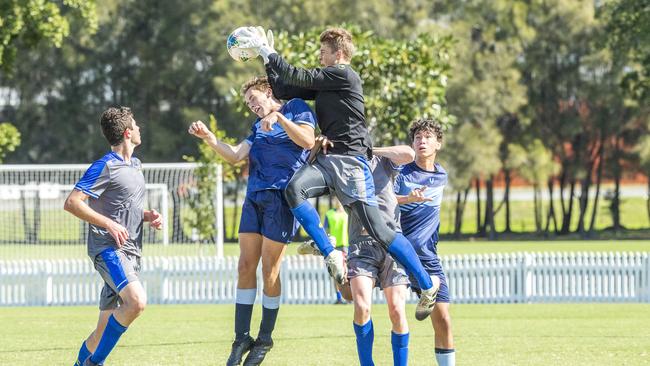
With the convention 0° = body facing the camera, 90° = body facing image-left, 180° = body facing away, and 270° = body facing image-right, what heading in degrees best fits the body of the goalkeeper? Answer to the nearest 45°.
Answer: approximately 90°

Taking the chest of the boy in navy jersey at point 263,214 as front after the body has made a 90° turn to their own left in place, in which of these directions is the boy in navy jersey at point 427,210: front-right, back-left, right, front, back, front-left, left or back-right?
front-left

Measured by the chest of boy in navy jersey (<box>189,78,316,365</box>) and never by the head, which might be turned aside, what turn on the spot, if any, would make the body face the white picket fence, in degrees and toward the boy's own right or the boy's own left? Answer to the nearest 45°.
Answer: approximately 135° to the boy's own right

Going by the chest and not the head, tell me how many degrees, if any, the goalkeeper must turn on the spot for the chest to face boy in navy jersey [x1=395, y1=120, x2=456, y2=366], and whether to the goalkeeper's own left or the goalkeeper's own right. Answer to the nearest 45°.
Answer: approximately 135° to the goalkeeper's own right

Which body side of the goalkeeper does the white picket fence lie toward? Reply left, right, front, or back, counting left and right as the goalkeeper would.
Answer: right

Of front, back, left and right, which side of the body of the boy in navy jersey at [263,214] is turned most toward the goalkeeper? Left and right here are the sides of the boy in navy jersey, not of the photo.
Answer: left

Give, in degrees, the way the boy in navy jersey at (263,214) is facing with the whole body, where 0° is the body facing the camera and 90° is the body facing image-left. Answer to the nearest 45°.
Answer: approximately 45°
